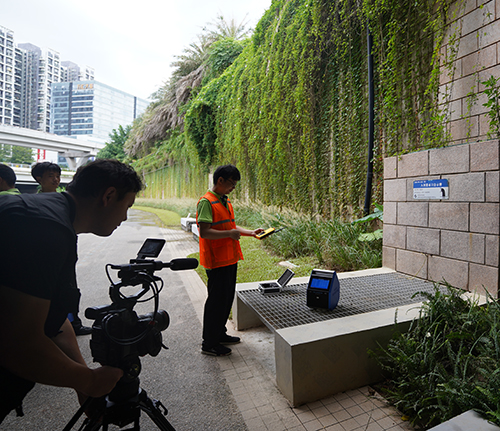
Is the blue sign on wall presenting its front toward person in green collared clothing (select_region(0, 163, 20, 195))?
no

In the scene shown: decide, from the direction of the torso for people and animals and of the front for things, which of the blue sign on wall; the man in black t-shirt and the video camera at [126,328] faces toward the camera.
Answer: the blue sign on wall

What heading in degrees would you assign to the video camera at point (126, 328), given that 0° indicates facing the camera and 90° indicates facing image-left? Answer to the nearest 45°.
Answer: approximately 225°

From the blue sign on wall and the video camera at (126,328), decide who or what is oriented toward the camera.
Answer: the blue sign on wall

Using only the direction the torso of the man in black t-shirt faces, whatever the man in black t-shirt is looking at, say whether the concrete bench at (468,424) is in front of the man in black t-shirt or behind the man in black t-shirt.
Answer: in front

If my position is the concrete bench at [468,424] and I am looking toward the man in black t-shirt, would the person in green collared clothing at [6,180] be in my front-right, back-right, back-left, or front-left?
front-right

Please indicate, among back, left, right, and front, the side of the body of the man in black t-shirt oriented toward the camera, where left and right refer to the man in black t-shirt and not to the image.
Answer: right

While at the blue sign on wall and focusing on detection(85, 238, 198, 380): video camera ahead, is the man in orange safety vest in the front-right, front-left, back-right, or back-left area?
front-right

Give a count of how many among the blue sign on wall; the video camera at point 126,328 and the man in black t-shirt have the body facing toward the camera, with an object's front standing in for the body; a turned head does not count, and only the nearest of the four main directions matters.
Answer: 1

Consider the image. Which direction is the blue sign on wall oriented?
toward the camera

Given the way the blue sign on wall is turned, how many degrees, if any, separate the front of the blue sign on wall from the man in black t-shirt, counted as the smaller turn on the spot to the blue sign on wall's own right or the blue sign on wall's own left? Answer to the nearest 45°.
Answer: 0° — it already faces them
